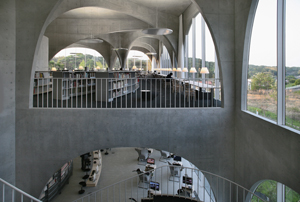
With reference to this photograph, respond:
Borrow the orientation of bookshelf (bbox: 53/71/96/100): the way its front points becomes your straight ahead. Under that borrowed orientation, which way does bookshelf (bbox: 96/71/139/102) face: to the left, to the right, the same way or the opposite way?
the same way

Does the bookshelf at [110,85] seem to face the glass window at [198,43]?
no

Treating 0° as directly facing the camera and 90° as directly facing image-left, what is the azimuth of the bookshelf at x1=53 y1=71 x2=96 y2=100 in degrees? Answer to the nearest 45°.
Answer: approximately 315°

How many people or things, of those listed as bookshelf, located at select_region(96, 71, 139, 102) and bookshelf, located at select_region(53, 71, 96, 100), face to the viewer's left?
0

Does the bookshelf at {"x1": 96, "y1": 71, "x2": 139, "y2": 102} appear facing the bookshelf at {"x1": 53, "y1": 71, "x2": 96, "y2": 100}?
no

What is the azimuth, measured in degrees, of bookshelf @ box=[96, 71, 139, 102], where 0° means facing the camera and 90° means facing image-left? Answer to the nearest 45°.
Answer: approximately 315°

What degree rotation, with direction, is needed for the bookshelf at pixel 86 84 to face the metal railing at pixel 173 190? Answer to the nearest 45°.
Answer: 0° — it already faces it

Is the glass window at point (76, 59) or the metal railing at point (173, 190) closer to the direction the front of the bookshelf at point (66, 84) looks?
the metal railing

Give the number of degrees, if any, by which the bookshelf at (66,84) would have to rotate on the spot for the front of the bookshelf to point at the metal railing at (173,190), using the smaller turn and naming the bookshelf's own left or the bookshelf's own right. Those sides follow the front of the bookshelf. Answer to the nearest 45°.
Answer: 0° — it already faces it
